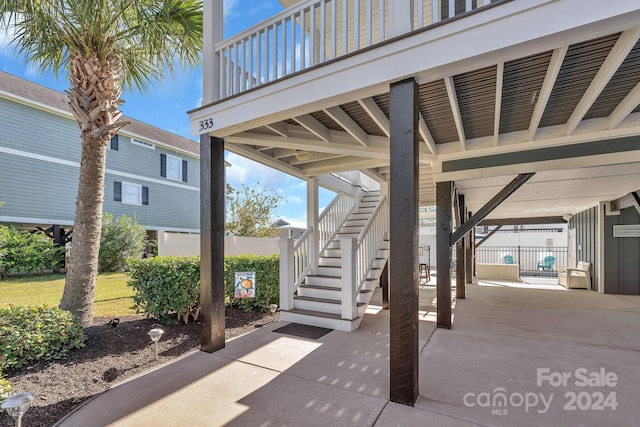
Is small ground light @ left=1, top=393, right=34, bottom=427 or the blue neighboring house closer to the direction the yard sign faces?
the small ground light

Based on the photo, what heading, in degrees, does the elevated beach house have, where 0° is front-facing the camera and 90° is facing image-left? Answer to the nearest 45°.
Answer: approximately 45°

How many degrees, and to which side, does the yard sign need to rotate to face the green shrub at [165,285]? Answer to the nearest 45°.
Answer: approximately 90° to its right

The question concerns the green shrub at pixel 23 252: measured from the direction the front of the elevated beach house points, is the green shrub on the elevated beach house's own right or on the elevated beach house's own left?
on the elevated beach house's own right

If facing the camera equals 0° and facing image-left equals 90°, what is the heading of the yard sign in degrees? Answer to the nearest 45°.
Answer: approximately 0°
